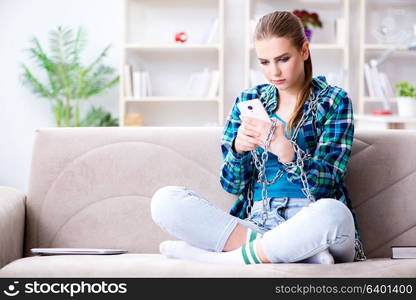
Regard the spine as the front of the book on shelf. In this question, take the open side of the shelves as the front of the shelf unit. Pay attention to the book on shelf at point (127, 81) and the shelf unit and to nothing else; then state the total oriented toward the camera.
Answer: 2

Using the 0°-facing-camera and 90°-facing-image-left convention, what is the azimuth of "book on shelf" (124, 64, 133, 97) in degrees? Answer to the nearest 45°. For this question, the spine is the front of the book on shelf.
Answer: approximately 0°

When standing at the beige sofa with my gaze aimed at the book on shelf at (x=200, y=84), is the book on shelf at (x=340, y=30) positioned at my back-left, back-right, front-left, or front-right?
front-right

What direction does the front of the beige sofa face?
toward the camera

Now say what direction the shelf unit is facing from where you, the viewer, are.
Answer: facing the viewer

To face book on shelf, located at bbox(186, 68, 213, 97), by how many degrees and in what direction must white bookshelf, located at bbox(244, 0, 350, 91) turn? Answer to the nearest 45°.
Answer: approximately 90° to its right

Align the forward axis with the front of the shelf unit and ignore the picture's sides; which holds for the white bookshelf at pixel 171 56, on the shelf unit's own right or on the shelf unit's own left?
on the shelf unit's own right

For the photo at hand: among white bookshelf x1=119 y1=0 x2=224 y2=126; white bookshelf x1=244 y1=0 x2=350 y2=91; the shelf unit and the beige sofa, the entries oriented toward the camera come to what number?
4

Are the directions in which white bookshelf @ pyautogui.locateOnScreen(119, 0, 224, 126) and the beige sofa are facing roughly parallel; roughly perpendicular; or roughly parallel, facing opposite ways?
roughly parallel

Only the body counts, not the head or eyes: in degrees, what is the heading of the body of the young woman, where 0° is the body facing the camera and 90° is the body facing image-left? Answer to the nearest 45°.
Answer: approximately 45°

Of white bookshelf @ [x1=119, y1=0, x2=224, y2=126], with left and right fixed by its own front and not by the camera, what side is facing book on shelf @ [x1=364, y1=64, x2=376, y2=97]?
left

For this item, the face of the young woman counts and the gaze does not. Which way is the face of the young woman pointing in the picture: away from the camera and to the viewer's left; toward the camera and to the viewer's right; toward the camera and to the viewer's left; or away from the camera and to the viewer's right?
toward the camera and to the viewer's left

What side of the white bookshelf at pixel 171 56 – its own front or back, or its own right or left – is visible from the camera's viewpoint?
front

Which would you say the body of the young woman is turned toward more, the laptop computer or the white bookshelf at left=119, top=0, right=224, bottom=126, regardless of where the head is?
the laptop computer
